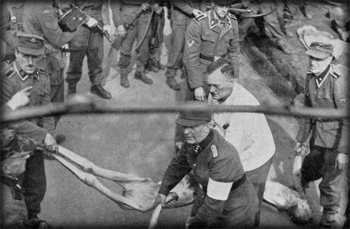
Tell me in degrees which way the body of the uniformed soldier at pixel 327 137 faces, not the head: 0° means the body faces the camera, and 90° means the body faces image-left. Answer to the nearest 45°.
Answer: approximately 45°

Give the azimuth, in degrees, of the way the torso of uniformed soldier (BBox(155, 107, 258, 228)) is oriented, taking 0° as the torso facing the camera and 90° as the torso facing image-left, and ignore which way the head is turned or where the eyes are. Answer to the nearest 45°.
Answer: approximately 45°

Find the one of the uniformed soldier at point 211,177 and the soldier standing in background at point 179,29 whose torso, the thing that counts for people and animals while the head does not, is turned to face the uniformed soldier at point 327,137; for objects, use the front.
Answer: the soldier standing in background

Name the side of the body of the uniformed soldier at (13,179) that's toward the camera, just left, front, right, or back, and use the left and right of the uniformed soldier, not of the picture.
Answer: right

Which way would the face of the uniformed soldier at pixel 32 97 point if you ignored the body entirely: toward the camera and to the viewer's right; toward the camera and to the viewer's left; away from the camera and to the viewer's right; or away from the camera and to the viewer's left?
toward the camera and to the viewer's right
